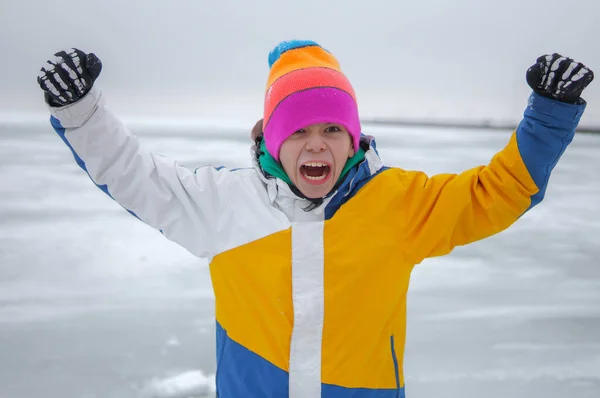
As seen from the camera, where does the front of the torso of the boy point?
toward the camera
